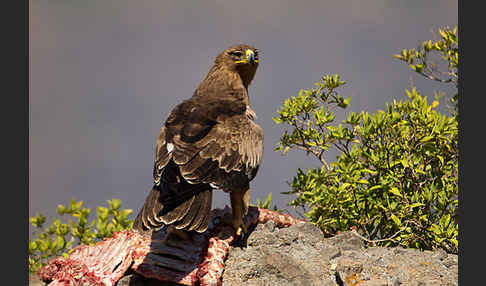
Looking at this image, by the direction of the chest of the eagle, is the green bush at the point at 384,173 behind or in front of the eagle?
in front

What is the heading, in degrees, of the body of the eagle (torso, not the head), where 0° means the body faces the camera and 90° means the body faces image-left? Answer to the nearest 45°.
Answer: approximately 225°
